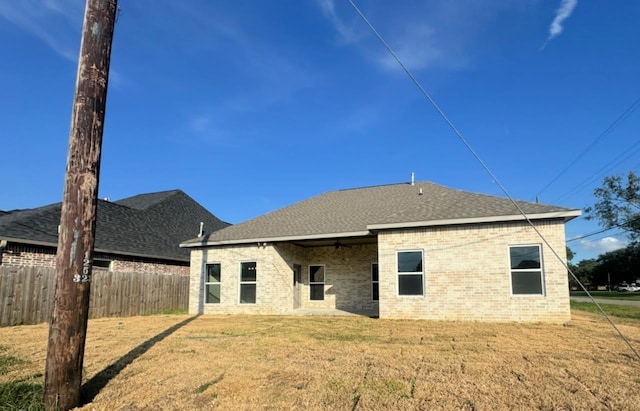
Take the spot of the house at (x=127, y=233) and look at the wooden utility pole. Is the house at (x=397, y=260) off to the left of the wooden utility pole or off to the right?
left

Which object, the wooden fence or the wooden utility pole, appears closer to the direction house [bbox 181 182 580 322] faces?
the wooden fence

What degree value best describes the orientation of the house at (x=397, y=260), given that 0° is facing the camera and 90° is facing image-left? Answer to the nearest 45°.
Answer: approximately 180°

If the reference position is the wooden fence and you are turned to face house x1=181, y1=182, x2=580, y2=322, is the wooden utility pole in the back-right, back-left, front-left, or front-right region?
front-right

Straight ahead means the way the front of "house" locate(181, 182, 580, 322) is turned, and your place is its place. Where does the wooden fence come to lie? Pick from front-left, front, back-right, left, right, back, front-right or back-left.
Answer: left

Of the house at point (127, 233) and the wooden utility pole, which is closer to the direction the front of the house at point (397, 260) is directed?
the house

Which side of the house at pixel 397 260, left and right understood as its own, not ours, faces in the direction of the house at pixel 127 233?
left

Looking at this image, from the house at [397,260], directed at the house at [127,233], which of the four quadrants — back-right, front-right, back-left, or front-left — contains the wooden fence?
front-left

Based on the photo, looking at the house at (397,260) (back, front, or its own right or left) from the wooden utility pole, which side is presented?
back
